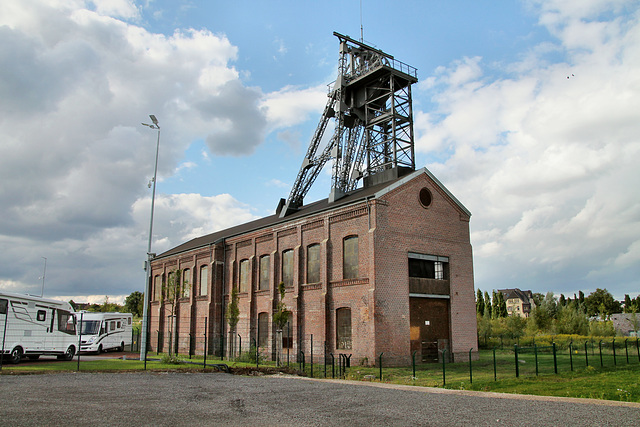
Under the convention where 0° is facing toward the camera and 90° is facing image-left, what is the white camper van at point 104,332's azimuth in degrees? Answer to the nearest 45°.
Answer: approximately 45°

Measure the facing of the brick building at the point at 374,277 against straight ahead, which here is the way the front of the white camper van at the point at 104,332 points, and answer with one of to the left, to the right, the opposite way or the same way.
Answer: to the left

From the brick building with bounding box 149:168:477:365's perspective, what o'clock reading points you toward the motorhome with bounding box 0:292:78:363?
The motorhome is roughly at 4 o'clock from the brick building.

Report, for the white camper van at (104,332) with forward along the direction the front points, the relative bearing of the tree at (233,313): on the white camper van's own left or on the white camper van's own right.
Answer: on the white camper van's own left

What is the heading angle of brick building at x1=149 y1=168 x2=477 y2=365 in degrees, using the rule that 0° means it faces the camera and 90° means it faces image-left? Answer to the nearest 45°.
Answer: approximately 315°

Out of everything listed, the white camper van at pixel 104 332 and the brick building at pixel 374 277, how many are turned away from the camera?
0

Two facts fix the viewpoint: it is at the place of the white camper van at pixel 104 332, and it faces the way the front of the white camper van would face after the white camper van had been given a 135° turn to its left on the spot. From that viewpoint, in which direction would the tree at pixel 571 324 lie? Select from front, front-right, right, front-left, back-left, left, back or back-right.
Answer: front

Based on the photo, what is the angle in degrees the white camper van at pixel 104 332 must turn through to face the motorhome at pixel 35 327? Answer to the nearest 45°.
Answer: approximately 45° to its left
